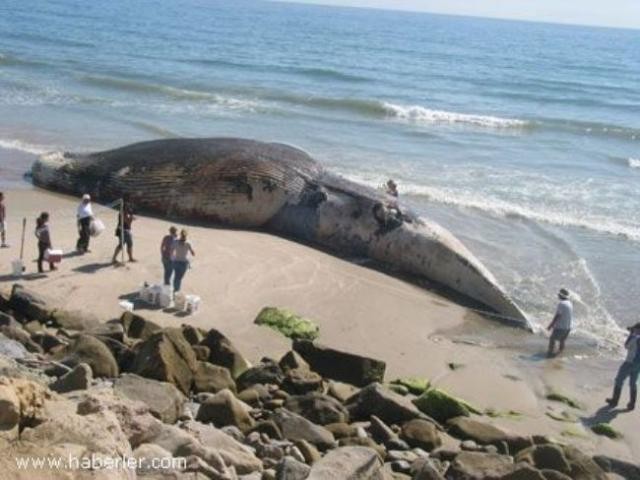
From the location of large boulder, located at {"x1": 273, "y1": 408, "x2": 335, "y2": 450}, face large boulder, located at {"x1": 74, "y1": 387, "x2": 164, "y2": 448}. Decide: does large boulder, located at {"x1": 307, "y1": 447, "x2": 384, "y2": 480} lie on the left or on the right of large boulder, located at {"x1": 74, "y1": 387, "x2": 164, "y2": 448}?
left

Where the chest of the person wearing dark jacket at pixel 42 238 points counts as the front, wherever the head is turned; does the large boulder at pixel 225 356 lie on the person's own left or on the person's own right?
on the person's own right

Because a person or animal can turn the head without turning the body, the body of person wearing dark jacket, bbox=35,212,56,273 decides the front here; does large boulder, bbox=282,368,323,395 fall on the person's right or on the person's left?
on the person's right

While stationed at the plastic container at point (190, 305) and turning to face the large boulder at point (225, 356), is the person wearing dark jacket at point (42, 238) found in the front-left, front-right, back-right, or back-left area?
back-right
